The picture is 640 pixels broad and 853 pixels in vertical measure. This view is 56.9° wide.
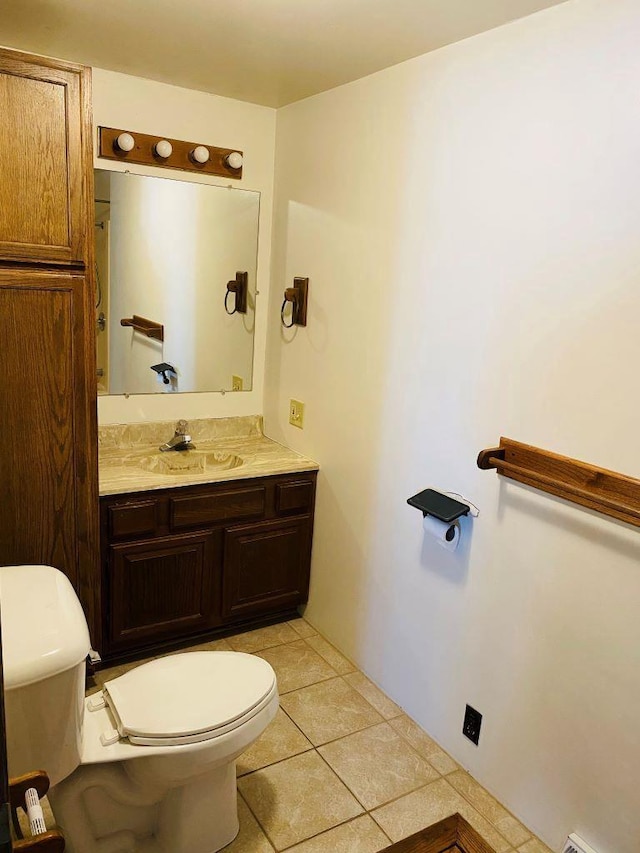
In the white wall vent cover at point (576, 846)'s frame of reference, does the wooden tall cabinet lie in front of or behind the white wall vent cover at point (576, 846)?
in front

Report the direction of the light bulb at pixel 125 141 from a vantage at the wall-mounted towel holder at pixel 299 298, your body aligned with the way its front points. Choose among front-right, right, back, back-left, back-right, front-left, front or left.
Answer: front-right

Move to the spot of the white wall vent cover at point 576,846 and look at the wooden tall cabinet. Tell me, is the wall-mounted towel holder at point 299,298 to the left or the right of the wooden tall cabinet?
right

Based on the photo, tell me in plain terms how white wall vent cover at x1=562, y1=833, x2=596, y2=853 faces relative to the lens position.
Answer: facing the viewer and to the left of the viewer

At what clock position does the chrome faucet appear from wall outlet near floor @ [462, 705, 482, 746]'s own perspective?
The chrome faucet is roughly at 2 o'clock from the wall outlet near floor.
